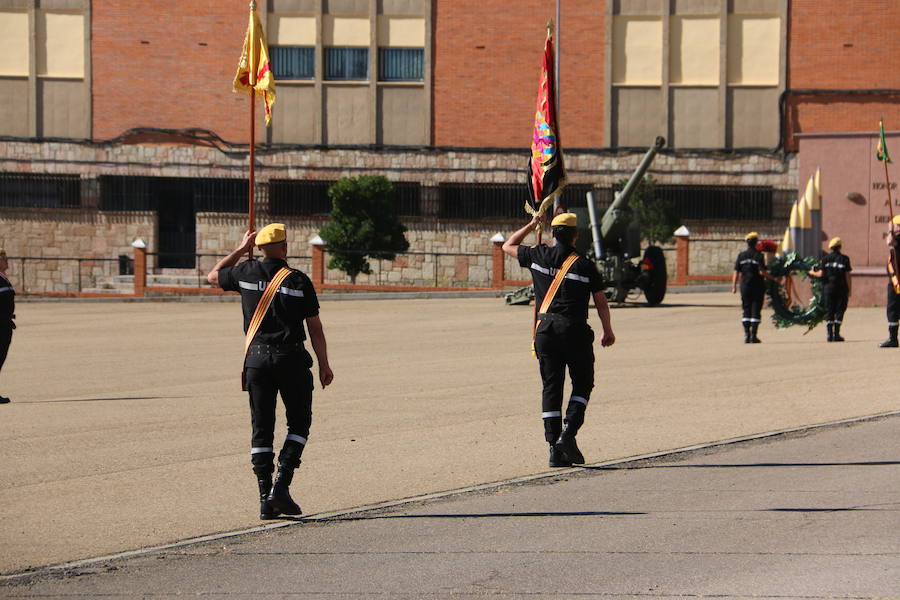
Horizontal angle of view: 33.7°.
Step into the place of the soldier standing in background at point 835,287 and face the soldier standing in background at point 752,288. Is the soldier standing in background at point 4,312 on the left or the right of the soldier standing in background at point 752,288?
left

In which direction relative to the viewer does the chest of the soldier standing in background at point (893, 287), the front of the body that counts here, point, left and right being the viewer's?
facing to the left of the viewer

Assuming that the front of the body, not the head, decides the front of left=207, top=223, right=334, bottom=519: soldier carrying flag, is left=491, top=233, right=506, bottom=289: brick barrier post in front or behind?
in front

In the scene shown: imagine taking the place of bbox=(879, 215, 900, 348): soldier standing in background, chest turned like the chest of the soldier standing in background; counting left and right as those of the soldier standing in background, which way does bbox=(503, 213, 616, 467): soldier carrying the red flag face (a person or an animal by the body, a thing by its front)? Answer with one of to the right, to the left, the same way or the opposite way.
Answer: to the right

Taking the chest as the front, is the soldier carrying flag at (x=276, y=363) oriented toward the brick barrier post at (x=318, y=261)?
yes

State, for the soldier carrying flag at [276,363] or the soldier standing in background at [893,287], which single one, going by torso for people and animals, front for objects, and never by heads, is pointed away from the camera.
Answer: the soldier carrying flag

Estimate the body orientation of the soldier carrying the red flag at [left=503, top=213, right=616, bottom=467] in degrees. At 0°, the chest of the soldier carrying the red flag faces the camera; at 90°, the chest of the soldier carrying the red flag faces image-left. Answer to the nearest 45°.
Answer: approximately 180°

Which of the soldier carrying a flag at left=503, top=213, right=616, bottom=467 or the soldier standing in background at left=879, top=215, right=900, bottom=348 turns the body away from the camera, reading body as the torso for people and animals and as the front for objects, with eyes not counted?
the soldier carrying a flag

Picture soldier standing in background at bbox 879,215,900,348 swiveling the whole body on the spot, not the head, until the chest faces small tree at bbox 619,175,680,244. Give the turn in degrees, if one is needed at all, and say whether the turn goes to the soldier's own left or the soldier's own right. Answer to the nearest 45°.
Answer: approximately 90° to the soldier's own right

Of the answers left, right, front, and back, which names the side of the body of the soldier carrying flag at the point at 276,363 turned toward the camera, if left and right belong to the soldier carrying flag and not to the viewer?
back

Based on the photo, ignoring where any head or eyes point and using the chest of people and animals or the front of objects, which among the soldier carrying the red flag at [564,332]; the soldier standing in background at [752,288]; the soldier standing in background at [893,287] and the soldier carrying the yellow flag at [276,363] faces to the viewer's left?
the soldier standing in background at [893,287]
